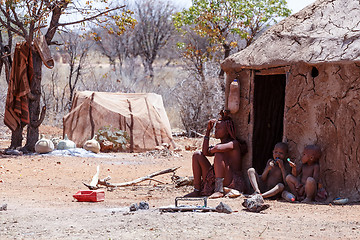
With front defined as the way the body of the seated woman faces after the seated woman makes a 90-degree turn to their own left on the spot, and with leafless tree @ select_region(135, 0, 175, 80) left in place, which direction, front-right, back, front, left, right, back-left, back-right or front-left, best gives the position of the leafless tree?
back-left

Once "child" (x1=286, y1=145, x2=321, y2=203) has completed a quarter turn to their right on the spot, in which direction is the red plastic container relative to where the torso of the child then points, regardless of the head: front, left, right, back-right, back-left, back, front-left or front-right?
front-left

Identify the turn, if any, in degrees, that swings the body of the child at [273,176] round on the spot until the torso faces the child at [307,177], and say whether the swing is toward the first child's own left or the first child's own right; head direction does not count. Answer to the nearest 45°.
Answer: approximately 90° to the first child's own left

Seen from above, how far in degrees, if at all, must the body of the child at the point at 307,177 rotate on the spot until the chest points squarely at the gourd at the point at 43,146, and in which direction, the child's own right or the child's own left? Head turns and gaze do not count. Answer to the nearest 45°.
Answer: approximately 90° to the child's own right

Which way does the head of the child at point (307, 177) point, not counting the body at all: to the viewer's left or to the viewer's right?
to the viewer's left

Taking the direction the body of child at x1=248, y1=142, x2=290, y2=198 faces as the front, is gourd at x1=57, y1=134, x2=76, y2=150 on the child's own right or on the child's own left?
on the child's own right

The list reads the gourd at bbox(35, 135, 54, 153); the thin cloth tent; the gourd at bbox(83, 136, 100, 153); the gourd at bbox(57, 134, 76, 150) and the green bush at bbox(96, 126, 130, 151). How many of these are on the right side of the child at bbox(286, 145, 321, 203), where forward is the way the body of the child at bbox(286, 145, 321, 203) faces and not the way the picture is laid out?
5

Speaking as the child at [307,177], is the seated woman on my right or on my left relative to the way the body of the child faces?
on my right

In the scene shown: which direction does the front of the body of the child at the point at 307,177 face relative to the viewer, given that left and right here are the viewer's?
facing the viewer and to the left of the viewer

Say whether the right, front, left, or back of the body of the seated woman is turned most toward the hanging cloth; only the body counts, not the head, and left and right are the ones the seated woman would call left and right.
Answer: right

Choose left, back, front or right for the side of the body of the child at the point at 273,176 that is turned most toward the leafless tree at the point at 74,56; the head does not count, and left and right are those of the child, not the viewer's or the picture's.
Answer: right

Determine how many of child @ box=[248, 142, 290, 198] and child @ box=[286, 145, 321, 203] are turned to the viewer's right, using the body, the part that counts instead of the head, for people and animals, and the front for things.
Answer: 0
